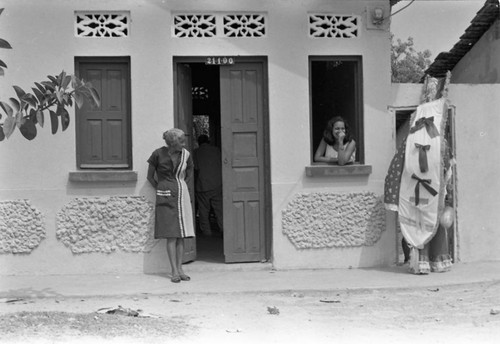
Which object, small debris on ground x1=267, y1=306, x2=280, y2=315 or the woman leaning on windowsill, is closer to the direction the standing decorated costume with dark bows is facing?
the small debris on ground

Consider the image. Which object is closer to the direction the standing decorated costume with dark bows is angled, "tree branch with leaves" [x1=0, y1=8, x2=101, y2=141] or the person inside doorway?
the tree branch with leaves

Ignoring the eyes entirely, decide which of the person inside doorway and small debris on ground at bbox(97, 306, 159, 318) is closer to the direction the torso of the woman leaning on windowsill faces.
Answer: the small debris on ground

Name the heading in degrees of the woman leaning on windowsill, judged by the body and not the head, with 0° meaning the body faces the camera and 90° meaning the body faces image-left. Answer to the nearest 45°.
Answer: approximately 0°

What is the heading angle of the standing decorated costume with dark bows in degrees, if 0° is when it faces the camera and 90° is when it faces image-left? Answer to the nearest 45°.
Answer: approximately 0°

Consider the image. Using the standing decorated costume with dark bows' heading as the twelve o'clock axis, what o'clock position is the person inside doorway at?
The person inside doorway is roughly at 4 o'clock from the standing decorated costume with dark bows.

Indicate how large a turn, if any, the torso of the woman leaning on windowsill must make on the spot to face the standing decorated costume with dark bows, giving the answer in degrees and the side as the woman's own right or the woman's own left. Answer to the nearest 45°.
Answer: approximately 90° to the woman's own left

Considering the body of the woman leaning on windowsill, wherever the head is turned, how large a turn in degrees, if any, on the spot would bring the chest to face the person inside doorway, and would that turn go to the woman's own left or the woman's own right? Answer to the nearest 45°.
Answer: approximately 135° to the woman's own right

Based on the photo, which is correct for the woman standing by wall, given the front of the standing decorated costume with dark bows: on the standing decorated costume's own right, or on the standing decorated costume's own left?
on the standing decorated costume's own right

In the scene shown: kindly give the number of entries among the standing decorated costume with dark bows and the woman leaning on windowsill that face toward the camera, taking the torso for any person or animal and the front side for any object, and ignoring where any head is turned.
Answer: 2

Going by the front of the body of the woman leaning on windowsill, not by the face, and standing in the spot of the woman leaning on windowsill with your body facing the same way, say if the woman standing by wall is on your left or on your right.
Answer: on your right
